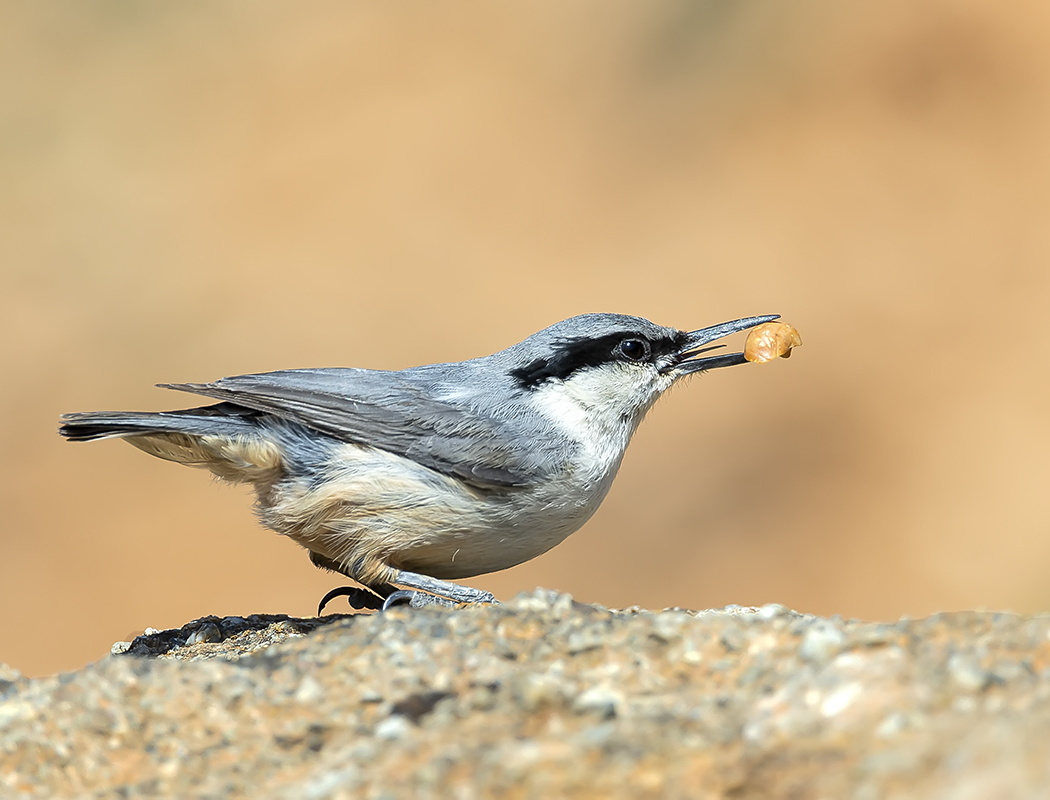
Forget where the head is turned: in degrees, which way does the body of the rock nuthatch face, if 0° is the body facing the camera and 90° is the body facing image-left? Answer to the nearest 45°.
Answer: approximately 270°
